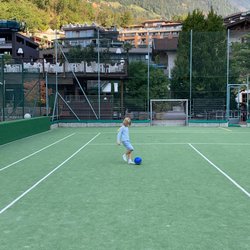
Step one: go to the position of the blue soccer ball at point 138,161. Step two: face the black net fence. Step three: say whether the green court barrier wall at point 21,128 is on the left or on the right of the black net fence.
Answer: left

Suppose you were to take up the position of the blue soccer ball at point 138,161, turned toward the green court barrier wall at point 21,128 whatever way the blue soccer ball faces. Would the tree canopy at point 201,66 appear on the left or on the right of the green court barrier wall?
right

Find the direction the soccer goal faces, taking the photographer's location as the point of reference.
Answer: facing the viewer

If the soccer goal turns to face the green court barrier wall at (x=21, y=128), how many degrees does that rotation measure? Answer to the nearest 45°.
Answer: approximately 45° to its right

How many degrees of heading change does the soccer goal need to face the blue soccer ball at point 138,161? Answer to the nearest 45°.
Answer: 0° — it already faces it

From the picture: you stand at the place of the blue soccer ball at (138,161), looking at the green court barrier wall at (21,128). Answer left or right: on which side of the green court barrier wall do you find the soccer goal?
right
